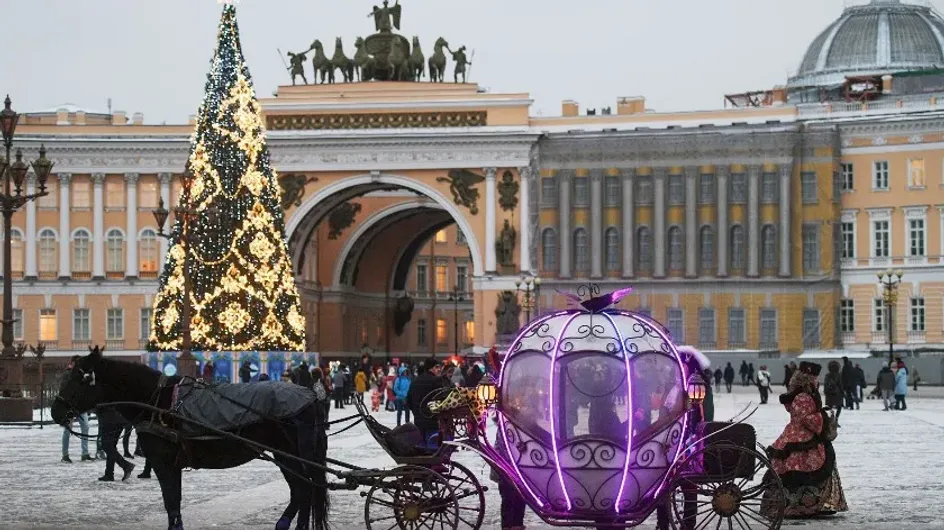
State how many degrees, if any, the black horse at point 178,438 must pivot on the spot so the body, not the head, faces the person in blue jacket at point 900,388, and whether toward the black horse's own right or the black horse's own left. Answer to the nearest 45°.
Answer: approximately 135° to the black horse's own right

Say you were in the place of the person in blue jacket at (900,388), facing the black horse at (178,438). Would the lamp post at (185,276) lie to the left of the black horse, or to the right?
right

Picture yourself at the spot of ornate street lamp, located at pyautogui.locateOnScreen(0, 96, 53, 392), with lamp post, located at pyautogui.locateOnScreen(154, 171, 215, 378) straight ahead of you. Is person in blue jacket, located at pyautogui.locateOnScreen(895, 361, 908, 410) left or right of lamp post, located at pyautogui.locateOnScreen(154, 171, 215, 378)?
right

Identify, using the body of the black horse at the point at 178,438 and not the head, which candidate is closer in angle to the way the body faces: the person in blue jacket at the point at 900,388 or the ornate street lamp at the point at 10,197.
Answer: the ornate street lamp

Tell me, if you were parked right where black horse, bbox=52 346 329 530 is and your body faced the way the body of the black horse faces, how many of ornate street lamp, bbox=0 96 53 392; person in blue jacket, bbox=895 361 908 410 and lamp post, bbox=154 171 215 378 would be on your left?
0

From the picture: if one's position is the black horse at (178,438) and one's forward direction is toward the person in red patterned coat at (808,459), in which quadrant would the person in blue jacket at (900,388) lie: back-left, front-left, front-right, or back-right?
front-left

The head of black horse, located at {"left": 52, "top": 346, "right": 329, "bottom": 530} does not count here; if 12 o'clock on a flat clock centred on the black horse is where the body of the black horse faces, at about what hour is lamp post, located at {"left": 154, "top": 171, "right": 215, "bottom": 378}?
The lamp post is roughly at 3 o'clock from the black horse.

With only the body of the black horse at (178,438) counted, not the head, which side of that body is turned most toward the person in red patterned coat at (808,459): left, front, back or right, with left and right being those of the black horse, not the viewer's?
back

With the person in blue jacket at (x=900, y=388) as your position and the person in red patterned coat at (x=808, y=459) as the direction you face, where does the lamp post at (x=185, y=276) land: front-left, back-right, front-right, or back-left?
front-right

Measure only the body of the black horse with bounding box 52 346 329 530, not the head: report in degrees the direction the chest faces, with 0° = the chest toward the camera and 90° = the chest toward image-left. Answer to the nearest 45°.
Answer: approximately 90°
